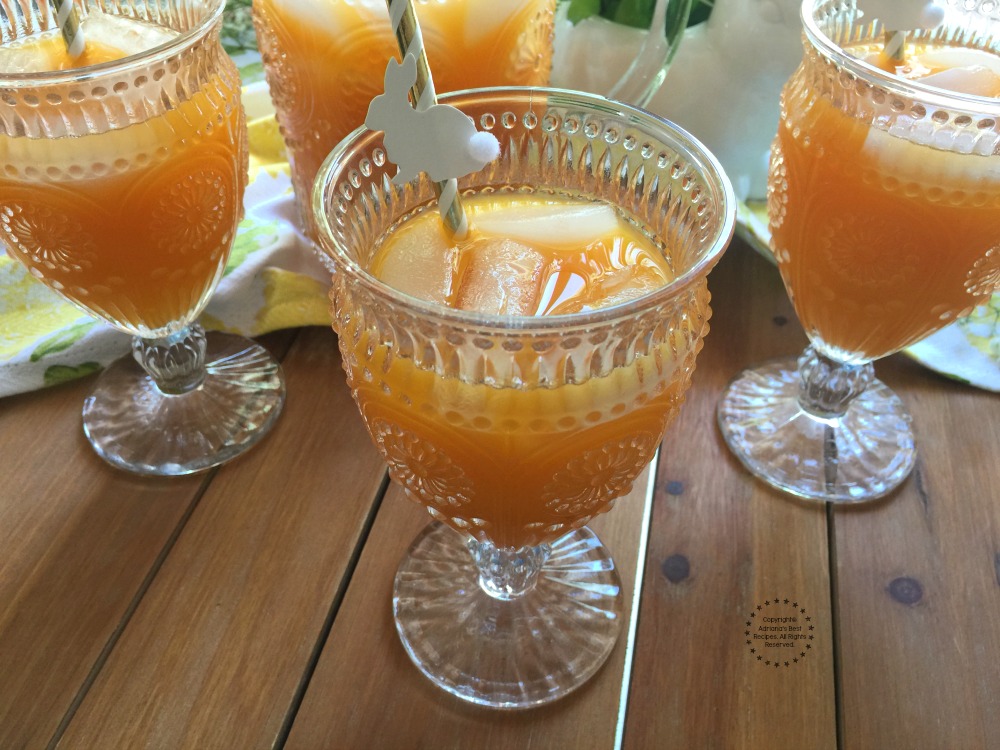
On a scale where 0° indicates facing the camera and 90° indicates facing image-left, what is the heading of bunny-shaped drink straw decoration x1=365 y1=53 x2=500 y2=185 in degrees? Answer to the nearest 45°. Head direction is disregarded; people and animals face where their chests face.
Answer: approximately 90°
